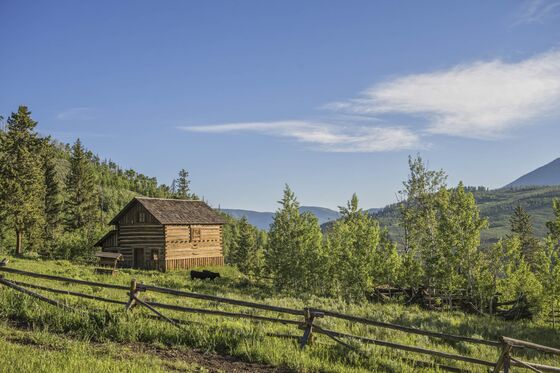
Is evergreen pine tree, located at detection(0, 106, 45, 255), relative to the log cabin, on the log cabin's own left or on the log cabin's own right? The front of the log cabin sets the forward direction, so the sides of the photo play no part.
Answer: on the log cabin's own right

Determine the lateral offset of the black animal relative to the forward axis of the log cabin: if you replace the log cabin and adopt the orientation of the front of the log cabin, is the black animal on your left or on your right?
on your left

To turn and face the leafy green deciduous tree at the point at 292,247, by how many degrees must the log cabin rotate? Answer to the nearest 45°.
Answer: approximately 90° to its left

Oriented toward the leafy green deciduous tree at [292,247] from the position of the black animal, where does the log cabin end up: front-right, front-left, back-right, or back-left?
back-left
